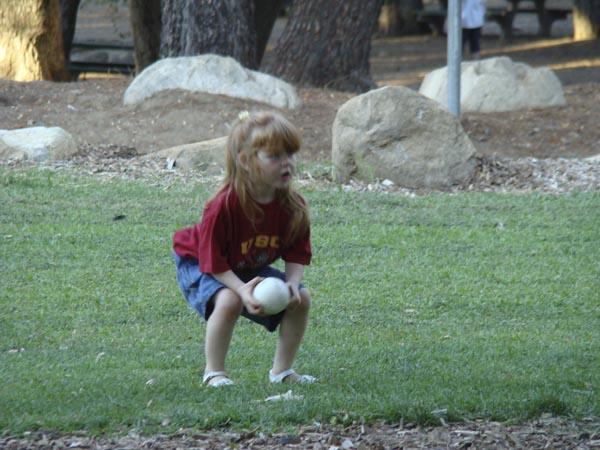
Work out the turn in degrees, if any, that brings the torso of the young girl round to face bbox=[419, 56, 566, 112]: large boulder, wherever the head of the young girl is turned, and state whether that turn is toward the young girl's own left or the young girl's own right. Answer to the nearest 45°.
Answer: approximately 135° to the young girl's own left

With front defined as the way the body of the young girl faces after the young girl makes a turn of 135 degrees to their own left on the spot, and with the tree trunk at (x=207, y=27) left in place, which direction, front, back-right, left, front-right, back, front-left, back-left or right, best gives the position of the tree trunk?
front

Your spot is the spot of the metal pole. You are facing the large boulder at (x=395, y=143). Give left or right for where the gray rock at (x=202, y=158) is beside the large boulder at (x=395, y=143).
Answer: right

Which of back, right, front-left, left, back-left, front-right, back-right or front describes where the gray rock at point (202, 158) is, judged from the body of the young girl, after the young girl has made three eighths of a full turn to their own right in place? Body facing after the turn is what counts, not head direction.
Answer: right

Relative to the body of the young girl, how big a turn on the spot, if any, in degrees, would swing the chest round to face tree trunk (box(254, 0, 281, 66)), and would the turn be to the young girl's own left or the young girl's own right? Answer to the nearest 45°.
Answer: approximately 135° to the young girl's own left

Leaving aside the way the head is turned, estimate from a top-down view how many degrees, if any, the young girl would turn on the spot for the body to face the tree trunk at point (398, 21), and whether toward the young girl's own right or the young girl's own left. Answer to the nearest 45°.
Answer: approximately 135° to the young girl's own left
